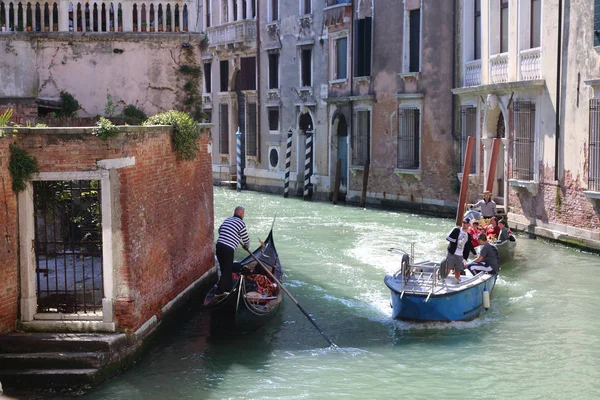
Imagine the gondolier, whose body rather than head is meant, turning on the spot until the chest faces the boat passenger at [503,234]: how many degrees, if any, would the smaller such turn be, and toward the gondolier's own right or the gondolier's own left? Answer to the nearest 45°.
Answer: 0° — they already face them

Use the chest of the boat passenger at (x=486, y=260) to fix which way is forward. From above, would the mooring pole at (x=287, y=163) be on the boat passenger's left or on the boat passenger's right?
on the boat passenger's right

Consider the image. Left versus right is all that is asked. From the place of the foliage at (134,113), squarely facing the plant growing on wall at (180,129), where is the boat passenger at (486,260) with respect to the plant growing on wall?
left

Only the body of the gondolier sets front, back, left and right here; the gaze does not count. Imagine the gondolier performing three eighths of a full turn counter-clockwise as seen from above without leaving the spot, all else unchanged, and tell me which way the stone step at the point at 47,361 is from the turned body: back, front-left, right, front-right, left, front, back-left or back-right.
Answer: front-left

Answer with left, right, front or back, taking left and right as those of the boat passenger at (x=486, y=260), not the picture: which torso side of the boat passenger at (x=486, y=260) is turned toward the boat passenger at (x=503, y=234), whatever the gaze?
right

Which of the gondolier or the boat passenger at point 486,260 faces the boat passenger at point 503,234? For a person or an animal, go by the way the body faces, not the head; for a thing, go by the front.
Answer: the gondolier

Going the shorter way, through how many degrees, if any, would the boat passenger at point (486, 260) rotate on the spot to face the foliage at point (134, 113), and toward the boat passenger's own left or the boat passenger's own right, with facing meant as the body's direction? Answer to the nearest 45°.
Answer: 0° — they already face it

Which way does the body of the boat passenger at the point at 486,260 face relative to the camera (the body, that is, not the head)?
to the viewer's left

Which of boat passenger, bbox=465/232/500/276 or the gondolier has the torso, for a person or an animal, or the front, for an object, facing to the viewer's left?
the boat passenger

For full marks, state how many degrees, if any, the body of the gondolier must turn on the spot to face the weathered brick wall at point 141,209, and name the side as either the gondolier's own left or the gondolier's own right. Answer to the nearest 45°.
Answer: approximately 180°

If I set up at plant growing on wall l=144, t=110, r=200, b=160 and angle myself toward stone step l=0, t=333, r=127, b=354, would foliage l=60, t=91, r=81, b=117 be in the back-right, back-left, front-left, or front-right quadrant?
back-right

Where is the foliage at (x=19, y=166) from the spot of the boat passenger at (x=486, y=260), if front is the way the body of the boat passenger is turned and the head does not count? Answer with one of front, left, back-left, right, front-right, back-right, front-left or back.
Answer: front-left

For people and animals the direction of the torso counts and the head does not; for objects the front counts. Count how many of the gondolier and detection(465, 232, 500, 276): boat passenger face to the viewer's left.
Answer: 1

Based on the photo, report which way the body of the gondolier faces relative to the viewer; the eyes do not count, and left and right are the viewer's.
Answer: facing away from the viewer and to the right of the viewer

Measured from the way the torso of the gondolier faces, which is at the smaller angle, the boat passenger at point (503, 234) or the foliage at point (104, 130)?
the boat passenger
